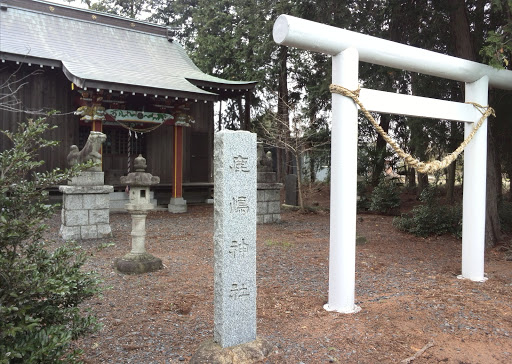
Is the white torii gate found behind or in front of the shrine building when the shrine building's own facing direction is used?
in front

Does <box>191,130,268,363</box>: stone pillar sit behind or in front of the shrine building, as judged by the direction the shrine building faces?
in front

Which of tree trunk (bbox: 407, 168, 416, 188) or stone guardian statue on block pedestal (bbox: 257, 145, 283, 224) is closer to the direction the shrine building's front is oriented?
the stone guardian statue on block pedestal

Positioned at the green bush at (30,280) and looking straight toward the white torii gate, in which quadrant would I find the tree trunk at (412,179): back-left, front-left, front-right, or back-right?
front-left

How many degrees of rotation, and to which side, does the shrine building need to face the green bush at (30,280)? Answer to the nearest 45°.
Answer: approximately 45° to its right

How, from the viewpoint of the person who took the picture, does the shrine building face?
facing the viewer and to the right of the viewer

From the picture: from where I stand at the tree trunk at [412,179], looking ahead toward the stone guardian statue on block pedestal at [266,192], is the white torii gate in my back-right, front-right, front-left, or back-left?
front-left

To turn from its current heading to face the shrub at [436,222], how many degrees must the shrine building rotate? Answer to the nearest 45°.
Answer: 0° — it already faces it

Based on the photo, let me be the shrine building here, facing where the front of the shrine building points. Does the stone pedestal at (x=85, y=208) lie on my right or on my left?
on my right

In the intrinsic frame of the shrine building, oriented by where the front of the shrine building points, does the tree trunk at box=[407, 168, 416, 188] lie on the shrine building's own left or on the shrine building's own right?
on the shrine building's own left

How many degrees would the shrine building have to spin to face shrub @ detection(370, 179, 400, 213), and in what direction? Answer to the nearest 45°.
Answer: approximately 45° to its left

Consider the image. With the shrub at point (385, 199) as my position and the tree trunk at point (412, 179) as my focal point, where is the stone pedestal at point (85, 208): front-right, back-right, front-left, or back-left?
back-left
